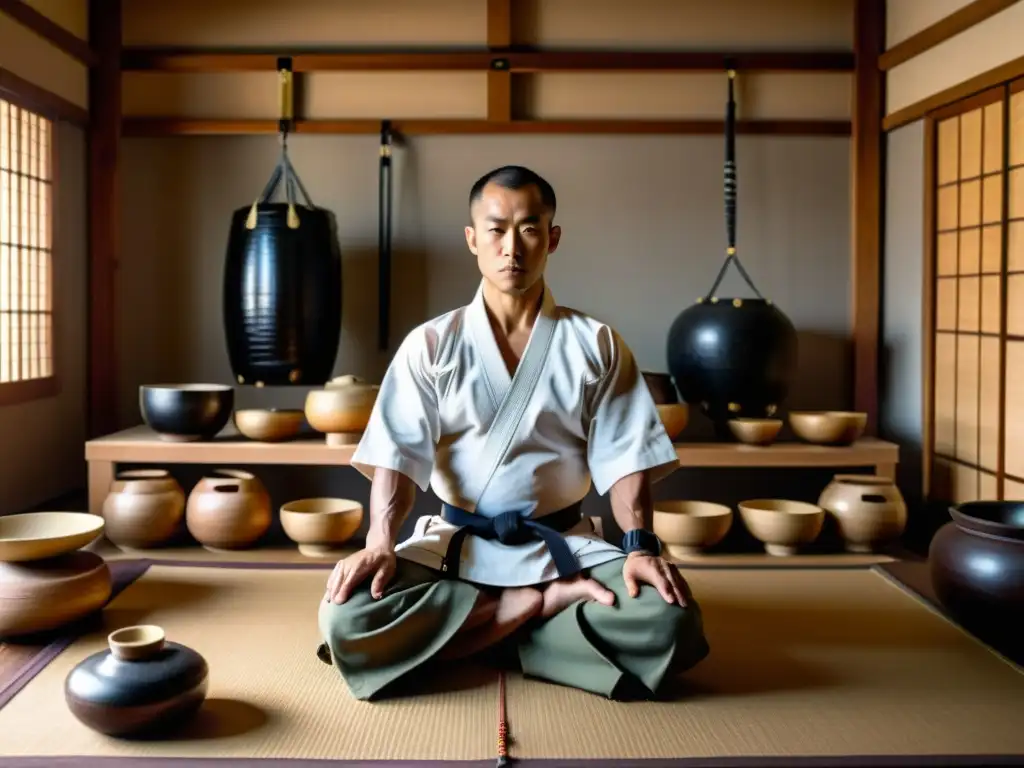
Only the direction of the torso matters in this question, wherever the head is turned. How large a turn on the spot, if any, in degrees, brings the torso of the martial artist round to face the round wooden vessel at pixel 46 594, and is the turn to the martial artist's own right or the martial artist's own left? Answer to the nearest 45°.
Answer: approximately 90° to the martial artist's own right

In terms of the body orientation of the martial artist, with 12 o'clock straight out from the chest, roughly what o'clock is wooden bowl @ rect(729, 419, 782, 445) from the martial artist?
The wooden bowl is roughly at 7 o'clock from the martial artist.

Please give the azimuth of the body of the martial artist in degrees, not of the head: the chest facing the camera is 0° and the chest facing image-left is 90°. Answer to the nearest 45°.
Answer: approximately 0°

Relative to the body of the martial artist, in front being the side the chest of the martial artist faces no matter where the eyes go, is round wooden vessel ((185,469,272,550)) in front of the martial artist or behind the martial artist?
behind

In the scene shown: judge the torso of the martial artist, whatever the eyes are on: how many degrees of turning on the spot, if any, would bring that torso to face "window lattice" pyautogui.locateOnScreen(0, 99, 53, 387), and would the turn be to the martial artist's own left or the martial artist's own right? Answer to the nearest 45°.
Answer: approximately 135° to the martial artist's own right

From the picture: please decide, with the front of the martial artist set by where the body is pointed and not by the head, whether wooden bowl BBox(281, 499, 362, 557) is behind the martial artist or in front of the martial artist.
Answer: behind
